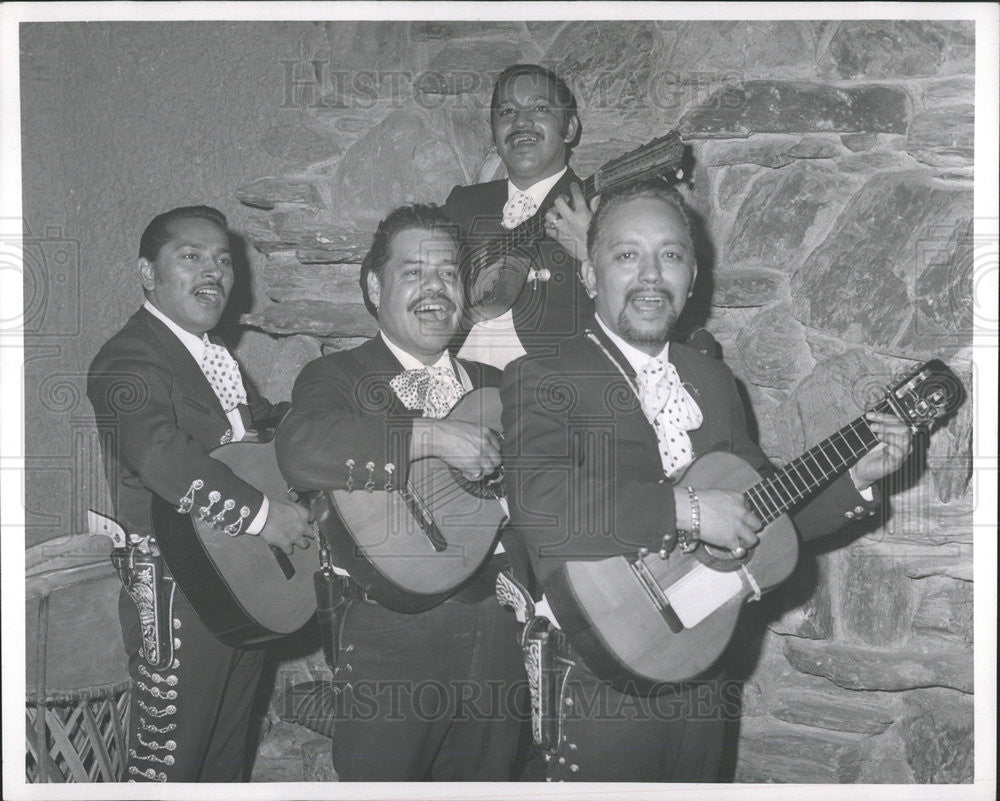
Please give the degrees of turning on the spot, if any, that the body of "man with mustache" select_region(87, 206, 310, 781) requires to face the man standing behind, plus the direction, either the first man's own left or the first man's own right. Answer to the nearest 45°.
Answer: approximately 45° to the first man's own left
